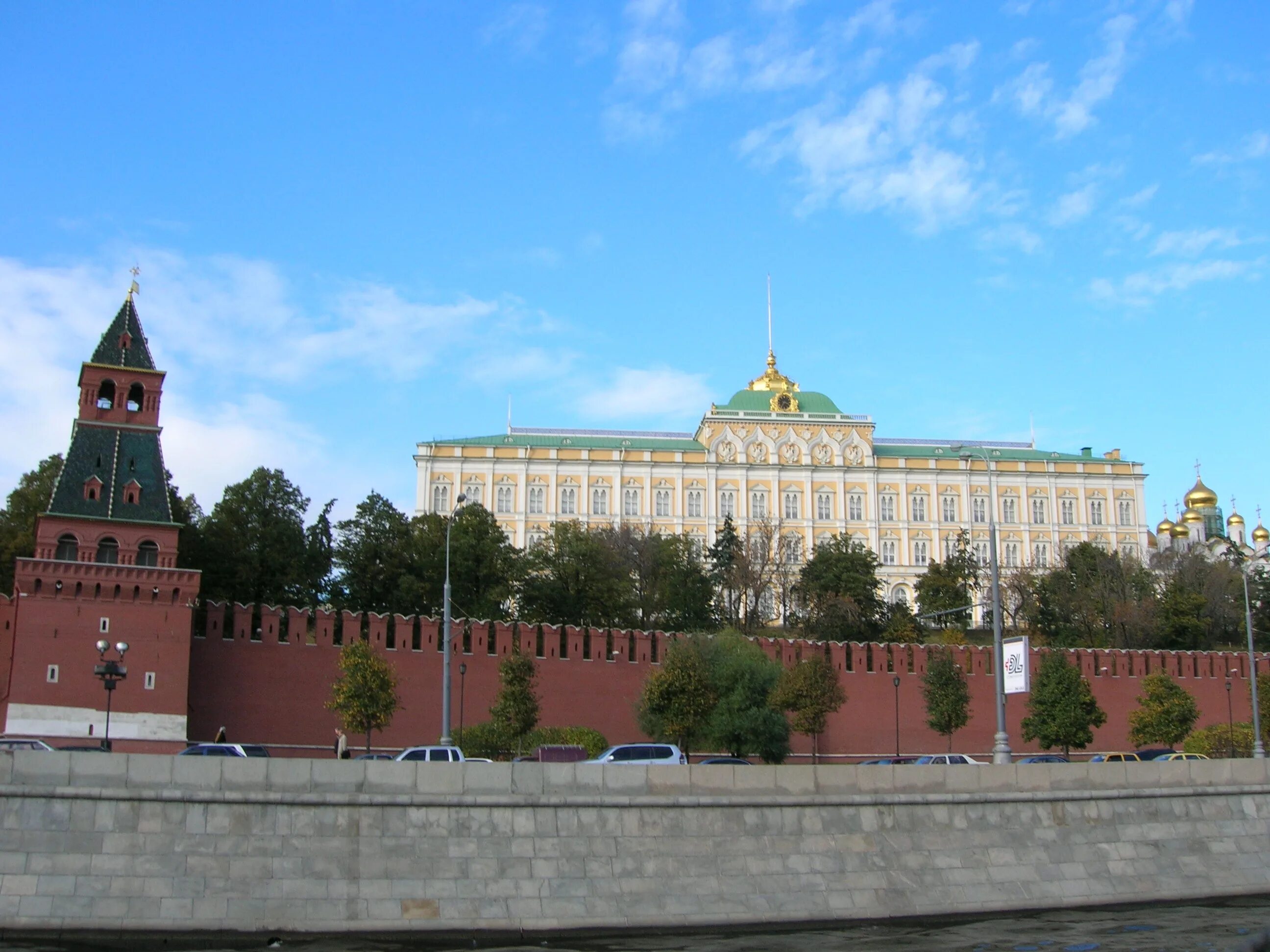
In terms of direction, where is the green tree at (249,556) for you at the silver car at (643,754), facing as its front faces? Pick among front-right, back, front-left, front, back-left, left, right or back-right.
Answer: front-right

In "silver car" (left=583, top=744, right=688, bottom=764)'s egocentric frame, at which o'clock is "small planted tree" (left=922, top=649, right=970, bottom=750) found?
The small planted tree is roughly at 4 o'clock from the silver car.

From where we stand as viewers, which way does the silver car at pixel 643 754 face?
facing to the left of the viewer

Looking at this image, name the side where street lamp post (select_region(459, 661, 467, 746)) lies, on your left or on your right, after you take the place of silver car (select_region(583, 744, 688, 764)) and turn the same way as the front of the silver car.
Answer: on your right

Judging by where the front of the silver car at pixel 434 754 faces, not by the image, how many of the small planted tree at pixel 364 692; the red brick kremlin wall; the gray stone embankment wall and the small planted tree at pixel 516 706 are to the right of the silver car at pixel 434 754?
3

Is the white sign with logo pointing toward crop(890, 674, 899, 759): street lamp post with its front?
no

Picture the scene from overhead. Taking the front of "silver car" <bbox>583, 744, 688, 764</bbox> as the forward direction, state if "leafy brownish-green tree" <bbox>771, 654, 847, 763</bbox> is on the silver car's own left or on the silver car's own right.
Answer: on the silver car's own right

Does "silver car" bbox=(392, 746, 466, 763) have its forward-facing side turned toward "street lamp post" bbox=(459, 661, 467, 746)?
no

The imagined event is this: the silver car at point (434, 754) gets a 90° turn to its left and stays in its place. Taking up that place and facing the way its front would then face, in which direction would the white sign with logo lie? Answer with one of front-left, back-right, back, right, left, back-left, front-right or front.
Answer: left

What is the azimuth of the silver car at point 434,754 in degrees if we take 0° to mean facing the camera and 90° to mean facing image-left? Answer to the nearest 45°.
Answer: approximately 90°

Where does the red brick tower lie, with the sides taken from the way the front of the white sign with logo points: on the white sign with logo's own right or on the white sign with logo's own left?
on the white sign with logo's own right

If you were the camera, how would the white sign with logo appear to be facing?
facing the viewer and to the left of the viewer

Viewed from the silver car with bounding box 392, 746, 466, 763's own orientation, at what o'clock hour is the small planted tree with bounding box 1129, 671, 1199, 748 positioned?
The small planted tree is roughly at 5 o'clock from the silver car.

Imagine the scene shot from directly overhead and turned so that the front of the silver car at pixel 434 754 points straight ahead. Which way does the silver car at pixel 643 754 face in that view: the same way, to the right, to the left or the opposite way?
the same way

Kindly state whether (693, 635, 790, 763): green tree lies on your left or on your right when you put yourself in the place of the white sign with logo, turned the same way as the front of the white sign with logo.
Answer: on your right

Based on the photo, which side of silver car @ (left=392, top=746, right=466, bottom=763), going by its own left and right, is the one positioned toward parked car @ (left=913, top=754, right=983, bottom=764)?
back

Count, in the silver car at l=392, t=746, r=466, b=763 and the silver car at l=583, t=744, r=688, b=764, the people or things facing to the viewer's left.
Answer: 2

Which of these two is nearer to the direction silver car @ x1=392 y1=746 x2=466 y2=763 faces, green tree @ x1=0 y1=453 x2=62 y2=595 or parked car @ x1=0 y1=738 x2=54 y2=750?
the parked car

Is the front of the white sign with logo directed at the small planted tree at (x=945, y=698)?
no

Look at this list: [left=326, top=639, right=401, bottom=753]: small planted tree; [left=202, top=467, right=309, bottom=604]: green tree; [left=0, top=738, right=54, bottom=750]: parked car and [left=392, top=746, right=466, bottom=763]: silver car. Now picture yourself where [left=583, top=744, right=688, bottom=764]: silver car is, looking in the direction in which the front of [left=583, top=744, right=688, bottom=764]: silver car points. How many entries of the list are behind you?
0
